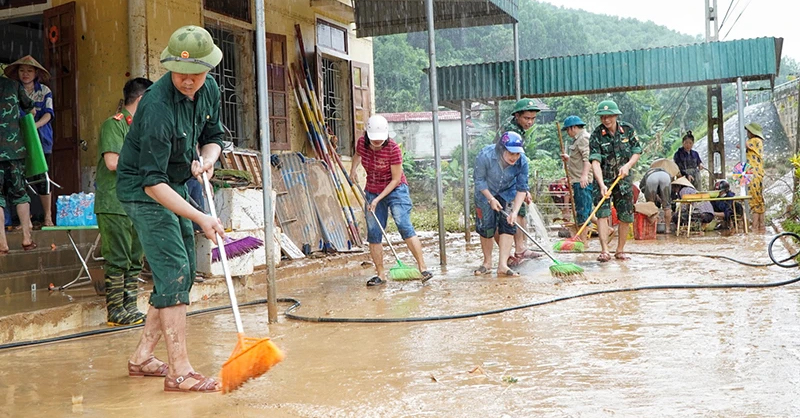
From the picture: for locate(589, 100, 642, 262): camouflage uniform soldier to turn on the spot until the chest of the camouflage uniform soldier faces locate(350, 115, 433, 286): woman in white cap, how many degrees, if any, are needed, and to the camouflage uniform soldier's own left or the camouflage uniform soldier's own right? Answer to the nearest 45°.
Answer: approximately 45° to the camouflage uniform soldier's own right

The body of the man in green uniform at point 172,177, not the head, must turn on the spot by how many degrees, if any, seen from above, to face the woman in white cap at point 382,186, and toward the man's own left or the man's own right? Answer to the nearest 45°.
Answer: approximately 90° to the man's own left

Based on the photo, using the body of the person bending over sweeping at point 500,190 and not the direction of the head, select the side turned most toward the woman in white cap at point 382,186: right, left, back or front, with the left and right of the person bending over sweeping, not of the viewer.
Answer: right

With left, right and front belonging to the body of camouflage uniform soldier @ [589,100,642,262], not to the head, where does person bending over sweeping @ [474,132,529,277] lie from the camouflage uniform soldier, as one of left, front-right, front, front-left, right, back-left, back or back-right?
front-right

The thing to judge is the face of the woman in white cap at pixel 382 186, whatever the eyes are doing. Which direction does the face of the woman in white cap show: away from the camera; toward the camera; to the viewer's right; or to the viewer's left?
toward the camera

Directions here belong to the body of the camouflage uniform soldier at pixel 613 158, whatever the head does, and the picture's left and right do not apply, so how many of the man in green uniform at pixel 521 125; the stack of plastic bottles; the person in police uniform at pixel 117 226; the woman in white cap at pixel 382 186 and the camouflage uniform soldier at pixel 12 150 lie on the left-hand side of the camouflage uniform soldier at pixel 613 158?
0

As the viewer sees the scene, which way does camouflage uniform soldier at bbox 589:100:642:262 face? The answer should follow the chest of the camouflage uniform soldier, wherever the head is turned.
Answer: toward the camera

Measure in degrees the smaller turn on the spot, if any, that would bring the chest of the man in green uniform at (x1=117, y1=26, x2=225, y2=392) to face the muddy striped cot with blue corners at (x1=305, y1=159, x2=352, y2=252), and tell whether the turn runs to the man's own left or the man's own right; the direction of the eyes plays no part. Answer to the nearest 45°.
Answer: approximately 135° to the man's own left

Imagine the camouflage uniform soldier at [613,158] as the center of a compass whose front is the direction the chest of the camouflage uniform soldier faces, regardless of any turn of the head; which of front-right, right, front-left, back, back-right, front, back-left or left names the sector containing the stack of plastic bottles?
front-right

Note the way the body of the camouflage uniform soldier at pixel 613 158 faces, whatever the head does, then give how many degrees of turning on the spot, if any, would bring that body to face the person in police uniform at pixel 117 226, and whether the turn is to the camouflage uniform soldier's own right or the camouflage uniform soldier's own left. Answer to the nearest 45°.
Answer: approximately 45° to the camouflage uniform soldier's own right

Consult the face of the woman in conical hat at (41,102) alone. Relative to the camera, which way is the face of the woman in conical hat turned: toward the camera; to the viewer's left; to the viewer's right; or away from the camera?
toward the camera

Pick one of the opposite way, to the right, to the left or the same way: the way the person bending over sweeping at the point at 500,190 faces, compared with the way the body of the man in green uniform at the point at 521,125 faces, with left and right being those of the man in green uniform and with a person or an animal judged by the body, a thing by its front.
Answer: the same way

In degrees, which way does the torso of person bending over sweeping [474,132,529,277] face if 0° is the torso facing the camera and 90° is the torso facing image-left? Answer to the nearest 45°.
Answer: approximately 315°

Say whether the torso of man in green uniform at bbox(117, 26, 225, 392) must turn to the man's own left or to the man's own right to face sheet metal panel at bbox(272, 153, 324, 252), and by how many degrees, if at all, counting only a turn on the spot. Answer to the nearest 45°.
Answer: approximately 135° to the man's own left

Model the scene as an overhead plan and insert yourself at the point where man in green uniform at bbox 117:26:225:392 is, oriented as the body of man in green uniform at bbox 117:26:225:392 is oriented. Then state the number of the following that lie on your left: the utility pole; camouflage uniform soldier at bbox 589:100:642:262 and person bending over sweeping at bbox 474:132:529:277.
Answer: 3

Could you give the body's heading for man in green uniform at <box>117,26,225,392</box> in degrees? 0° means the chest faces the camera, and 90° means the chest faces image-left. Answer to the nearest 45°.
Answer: approximately 315°

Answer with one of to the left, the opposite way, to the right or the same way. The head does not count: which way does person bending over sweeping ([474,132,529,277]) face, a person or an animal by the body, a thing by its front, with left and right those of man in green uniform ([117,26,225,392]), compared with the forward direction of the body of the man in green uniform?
the same way
